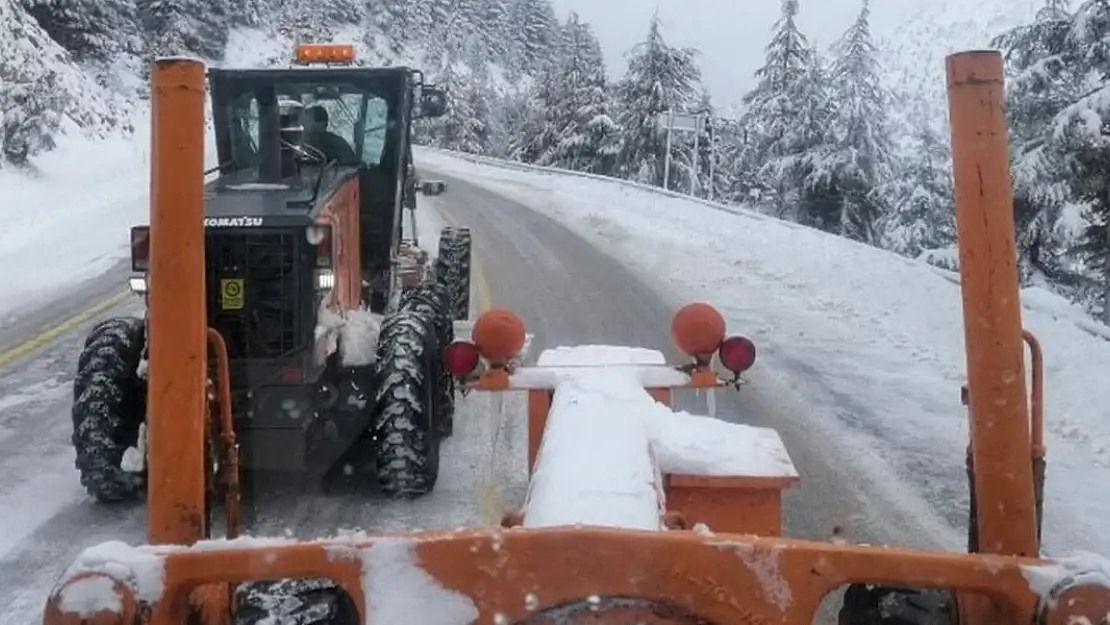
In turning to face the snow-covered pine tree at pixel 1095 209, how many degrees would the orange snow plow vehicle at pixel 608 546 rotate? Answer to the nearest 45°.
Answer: approximately 45° to its right

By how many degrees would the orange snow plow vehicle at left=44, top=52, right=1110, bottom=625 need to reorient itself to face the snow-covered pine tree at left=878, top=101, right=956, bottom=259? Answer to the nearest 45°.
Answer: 0° — it already faces it

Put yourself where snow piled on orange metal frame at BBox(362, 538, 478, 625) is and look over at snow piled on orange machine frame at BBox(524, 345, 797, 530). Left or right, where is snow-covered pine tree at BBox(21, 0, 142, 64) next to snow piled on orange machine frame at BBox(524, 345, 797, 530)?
left

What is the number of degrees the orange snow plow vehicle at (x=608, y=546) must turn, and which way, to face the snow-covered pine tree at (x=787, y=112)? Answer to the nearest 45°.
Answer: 0° — it already faces it

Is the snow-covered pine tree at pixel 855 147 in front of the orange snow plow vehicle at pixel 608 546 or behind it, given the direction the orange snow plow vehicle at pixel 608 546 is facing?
in front

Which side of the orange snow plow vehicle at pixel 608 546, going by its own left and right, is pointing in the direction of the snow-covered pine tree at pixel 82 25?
front

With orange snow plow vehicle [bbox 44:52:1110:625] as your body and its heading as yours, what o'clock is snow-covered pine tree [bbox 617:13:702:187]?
The snow-covered pine tree is roughly at 12 o'clock from the orange snow plow vehicle.

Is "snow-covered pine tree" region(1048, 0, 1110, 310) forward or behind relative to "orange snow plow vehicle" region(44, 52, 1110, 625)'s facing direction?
forward

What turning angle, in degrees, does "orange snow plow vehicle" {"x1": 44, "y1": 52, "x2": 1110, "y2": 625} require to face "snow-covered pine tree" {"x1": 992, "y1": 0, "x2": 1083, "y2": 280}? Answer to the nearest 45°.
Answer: approximately 45° to its right

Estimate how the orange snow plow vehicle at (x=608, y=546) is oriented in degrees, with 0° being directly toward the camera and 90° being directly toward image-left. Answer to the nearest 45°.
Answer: approximately 180°
